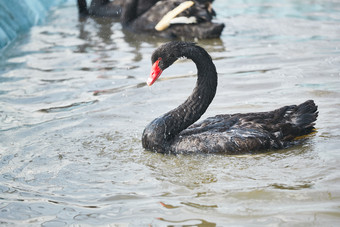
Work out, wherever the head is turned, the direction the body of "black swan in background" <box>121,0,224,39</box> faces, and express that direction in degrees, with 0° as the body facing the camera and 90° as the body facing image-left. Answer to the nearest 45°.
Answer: approximately 90°

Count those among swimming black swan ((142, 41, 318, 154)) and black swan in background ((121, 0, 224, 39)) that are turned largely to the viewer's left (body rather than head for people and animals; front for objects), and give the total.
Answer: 2

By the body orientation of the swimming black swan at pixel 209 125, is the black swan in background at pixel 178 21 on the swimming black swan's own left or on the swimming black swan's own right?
on the swimming black swan's own right

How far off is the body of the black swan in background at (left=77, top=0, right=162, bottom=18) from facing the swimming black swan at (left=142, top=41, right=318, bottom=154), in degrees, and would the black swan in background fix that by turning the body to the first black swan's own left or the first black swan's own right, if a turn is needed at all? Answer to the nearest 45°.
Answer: approximately 90° to the first black swan's own left

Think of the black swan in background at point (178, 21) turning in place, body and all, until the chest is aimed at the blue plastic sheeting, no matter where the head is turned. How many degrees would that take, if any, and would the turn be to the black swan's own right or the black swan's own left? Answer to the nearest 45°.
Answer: approximately 45° to the black swan's own right

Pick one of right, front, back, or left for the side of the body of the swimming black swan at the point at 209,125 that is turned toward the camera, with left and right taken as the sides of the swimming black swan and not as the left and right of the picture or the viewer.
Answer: left

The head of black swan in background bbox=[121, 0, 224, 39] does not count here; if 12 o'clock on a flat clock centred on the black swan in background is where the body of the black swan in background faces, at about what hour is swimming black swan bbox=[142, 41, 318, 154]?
The swimming black swan is roughly at 9 o'clock from the black swan in background.

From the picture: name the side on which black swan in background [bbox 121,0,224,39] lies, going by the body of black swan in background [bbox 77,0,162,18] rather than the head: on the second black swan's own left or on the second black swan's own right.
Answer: on the second black swan's own left

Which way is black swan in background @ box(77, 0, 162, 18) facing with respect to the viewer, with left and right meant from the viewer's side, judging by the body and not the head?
facing to the left of the viewer

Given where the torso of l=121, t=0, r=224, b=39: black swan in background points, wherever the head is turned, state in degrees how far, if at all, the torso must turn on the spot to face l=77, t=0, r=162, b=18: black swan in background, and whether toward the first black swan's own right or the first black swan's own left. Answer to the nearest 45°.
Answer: approximately 45° to the first black swan's own right

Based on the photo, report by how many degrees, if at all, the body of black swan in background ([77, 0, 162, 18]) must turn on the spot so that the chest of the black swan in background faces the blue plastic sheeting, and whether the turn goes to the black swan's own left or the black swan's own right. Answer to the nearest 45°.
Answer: approximately 45° to the black swan's own left

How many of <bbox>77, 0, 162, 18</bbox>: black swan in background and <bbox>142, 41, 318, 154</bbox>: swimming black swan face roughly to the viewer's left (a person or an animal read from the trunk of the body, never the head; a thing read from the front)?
2
